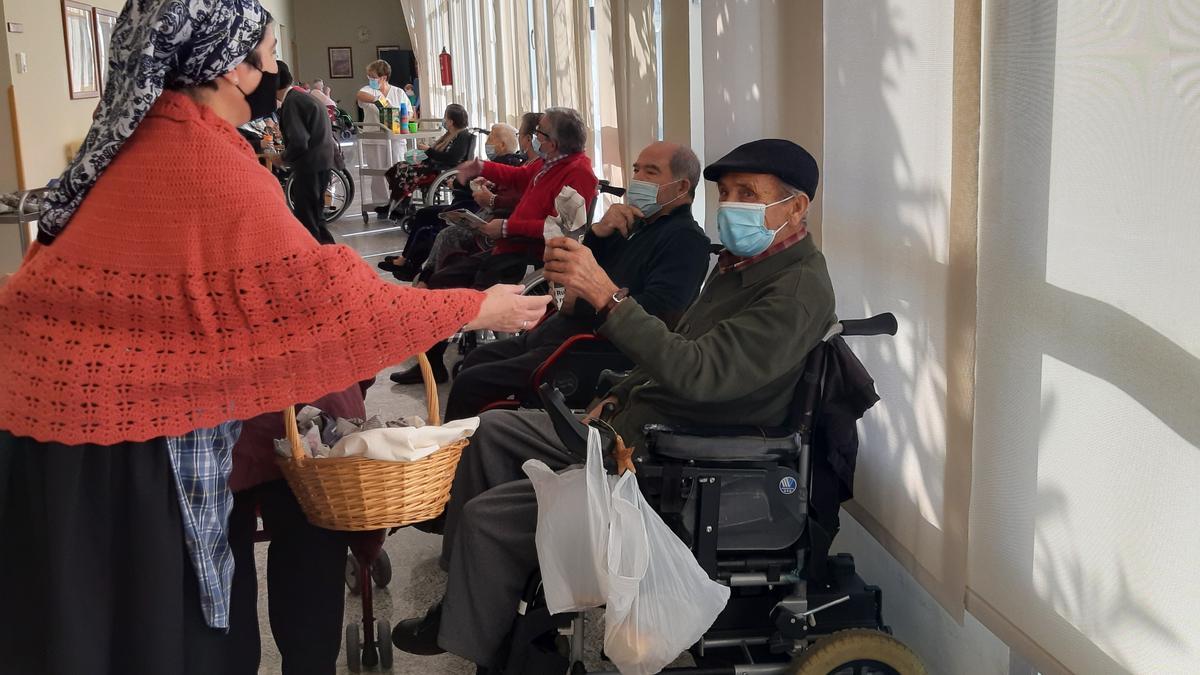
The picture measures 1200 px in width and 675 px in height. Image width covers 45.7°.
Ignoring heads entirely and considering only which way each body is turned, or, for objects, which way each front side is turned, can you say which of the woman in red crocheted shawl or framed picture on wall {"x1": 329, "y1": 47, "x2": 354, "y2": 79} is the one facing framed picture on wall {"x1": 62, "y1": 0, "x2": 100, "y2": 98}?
framed picture on wall {"x1": 329, "y1": 47, "x2": 354, "y2": 79}

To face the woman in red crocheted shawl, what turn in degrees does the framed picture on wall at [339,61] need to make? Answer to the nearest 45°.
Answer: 0° — it already faces them

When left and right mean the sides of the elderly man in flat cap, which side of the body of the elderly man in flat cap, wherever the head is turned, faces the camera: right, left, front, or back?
left

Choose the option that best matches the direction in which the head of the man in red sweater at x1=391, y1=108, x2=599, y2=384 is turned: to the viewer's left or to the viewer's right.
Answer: to the viewer's left

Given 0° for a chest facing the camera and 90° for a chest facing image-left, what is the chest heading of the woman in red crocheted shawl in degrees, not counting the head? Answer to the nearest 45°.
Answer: approximately 270°

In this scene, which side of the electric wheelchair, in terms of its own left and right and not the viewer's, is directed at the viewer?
left

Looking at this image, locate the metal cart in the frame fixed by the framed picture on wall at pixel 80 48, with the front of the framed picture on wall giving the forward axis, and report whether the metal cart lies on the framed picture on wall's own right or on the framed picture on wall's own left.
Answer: on the framed picture on wall's own left
